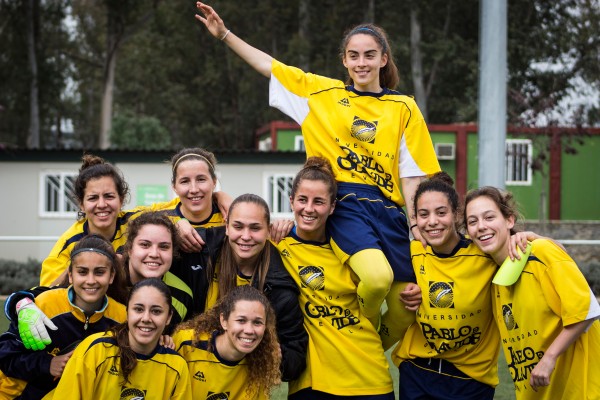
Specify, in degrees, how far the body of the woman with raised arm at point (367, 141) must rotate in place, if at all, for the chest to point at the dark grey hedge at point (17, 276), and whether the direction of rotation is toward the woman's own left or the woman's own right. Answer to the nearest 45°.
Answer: approximately 135° to the woman's own right

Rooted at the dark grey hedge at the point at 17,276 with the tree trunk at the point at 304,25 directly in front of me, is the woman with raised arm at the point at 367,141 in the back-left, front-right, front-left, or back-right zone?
back-right

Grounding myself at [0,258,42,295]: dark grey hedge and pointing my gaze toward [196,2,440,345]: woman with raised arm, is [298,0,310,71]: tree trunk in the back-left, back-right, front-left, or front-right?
back-left

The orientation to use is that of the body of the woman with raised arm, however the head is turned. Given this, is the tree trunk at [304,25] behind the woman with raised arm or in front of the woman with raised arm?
behind

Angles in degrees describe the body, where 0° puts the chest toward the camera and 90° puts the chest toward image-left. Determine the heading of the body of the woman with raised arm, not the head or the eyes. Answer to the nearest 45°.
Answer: approximately 0°
